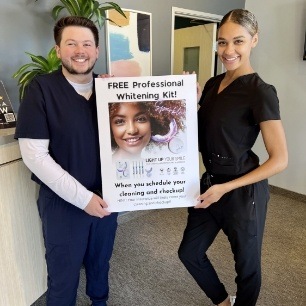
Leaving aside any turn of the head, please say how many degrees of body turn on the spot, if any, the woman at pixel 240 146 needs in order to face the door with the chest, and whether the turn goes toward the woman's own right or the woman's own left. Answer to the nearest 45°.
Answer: approximately 135° to the woman's own right

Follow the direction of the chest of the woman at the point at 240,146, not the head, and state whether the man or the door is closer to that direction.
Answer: the man

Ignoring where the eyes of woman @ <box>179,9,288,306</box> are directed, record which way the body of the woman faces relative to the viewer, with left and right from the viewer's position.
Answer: facing the viewer and to the left of the viewer

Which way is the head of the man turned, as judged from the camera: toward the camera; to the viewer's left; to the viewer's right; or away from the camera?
toward the camera

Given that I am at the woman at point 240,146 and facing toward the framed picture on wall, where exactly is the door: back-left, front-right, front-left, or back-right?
front-right

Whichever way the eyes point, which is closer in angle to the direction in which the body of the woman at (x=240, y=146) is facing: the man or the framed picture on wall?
the man

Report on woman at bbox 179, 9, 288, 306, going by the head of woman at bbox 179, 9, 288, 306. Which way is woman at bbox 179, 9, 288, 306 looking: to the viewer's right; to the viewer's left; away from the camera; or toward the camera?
toward the camera

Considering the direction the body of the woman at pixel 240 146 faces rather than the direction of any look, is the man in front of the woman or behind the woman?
in front

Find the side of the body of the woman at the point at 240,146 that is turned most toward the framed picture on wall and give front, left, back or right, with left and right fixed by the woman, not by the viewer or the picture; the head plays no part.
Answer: right
